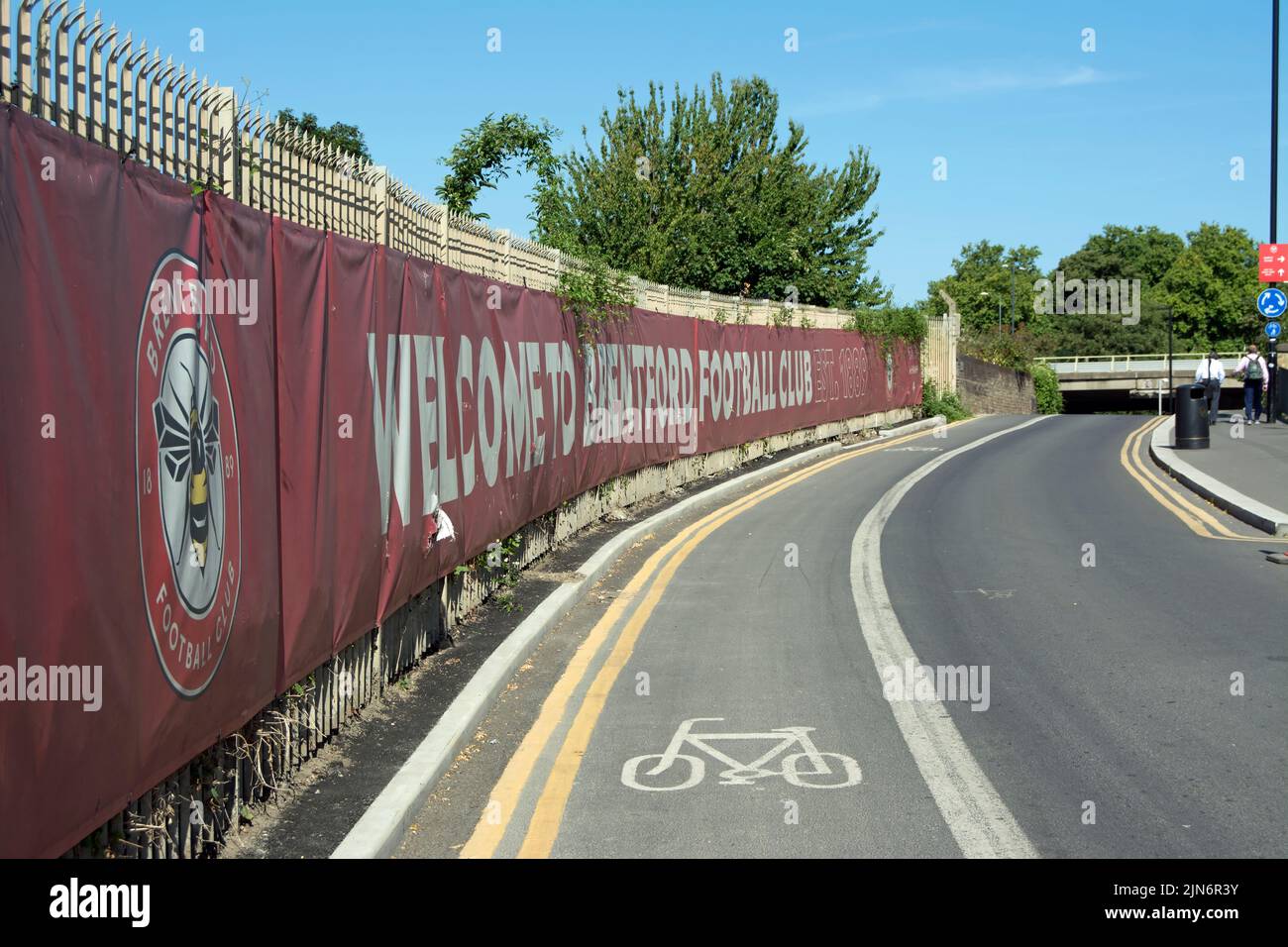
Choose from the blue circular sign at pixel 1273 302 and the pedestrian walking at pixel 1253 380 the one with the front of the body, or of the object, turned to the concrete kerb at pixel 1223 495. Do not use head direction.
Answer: the blue circular sign

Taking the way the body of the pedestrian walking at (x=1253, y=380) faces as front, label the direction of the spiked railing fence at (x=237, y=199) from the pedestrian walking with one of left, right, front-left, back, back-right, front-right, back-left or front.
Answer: back

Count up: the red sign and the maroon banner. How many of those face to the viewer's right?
1

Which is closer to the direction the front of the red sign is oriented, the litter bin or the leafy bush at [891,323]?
the litter bin

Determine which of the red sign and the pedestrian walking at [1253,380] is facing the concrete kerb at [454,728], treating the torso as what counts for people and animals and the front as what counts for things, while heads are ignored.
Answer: the red sign

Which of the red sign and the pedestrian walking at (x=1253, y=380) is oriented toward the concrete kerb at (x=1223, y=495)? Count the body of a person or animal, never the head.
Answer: the red sign

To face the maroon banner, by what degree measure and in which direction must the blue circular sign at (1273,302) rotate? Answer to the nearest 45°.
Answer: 0° — it already faces it

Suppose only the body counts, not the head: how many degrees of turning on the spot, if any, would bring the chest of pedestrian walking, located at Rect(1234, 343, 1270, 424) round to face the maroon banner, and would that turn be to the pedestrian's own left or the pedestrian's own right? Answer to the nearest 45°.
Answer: approximately 180°

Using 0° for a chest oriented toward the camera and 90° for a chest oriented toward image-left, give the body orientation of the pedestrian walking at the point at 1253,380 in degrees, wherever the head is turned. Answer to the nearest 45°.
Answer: approximately 180°

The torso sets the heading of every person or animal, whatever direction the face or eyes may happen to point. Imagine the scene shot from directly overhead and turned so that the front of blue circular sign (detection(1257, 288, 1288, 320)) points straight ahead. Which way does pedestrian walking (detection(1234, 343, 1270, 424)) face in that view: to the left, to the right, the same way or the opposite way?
the opposite way

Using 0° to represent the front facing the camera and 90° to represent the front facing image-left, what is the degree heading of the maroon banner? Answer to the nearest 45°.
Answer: approximately 270°

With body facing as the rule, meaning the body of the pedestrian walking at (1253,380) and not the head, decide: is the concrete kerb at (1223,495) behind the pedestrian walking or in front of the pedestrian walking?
behind
